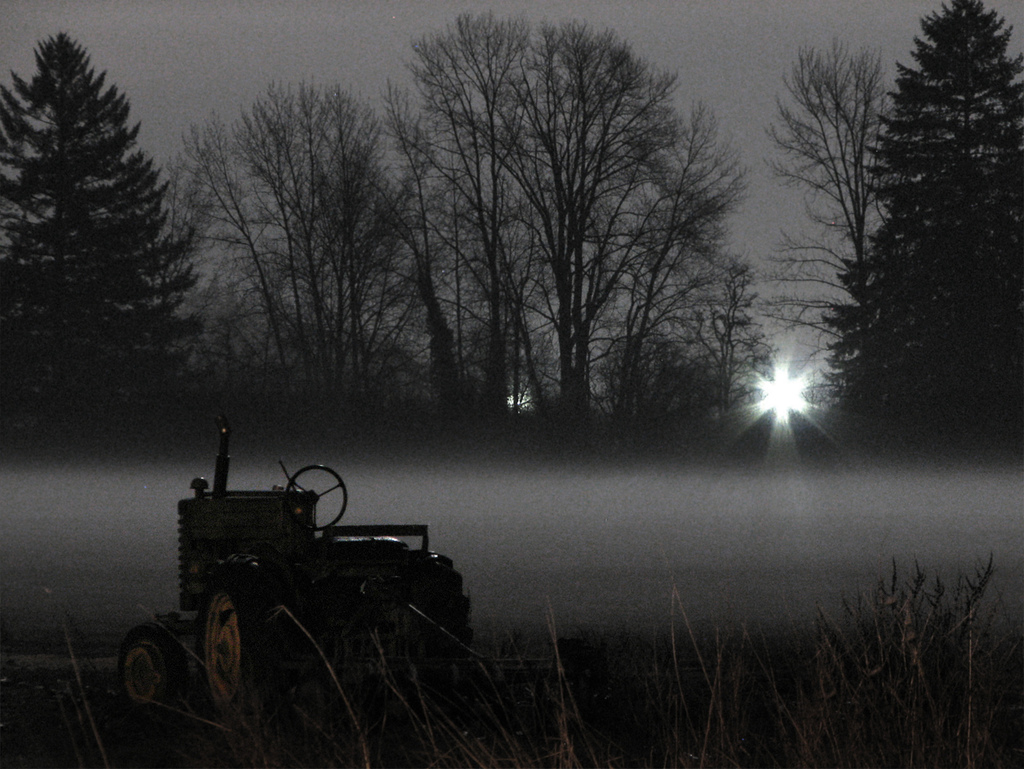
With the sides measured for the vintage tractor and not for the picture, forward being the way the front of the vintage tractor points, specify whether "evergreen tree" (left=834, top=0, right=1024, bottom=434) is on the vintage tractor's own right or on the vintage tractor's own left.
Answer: on the vintage tractor's own right
